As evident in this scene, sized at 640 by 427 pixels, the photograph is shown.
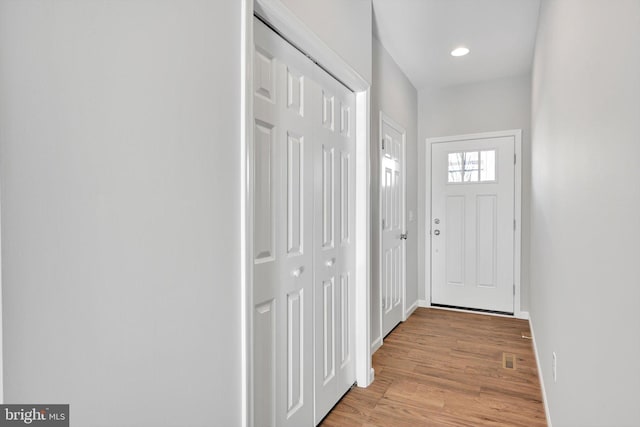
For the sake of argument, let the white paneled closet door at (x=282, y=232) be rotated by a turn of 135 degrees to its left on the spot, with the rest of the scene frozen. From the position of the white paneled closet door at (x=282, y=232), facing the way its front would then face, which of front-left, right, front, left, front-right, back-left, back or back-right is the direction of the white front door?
front-right

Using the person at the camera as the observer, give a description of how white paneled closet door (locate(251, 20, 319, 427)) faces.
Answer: facing the viewer and to the right of the viewer

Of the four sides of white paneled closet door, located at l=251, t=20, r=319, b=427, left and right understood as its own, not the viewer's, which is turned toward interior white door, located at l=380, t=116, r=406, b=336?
left

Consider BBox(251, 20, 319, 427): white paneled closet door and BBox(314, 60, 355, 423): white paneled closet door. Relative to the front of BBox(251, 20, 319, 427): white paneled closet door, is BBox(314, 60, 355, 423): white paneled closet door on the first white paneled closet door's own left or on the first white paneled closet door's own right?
on the first white paneled closet door's own left

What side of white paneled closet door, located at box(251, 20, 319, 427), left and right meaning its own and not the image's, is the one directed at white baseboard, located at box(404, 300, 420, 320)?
left

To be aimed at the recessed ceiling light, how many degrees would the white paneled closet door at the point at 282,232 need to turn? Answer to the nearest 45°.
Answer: approximately 90° to its left
